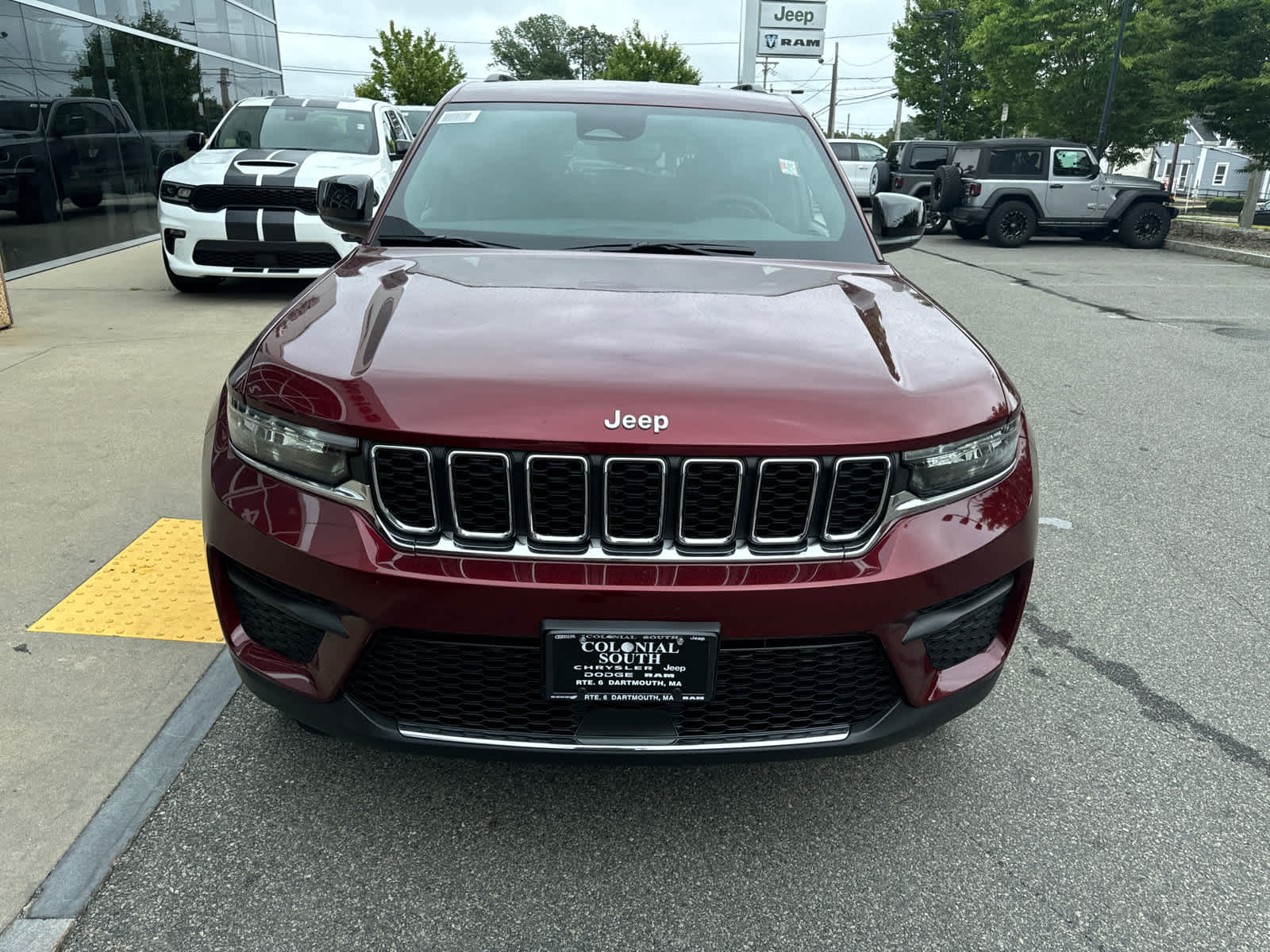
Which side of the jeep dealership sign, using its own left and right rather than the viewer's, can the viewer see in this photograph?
front

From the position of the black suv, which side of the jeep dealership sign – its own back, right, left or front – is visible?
front

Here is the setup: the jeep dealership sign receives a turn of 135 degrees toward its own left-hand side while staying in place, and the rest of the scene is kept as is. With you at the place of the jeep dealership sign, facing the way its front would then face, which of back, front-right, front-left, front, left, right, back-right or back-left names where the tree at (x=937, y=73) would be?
right

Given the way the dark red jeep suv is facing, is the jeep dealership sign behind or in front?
behind

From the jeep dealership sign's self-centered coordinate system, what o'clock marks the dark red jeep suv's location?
The dark red jeep suv is roughly at 12 o'clock from the jeep dealership sign.

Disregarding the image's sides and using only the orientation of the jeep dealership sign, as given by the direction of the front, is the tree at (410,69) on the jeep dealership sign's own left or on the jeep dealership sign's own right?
on the jeep dealership sign's own right

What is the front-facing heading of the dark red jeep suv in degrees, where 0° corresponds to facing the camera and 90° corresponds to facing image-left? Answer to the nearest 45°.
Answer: approximately 0°

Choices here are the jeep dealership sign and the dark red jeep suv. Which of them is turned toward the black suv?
the jeep dealership sign

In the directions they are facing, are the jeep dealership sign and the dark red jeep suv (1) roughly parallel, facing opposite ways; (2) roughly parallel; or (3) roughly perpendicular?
roughly parallel

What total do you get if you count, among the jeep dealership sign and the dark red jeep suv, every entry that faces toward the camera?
2

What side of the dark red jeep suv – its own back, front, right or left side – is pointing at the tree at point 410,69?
back

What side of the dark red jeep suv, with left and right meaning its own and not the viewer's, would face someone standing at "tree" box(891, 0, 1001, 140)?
back

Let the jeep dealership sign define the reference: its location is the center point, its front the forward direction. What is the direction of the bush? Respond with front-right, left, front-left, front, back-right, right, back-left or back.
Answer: left

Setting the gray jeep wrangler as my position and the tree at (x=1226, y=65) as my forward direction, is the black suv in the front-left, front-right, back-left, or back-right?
back-left
